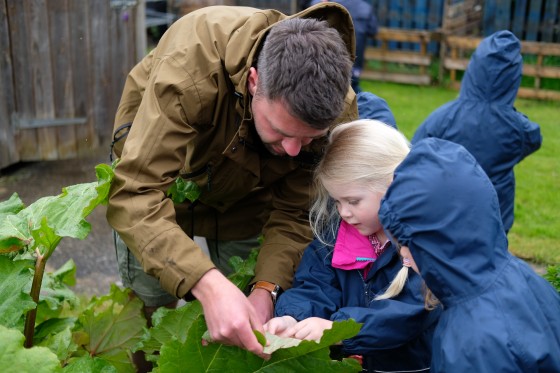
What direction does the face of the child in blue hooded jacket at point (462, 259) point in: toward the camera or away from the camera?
away from the camera

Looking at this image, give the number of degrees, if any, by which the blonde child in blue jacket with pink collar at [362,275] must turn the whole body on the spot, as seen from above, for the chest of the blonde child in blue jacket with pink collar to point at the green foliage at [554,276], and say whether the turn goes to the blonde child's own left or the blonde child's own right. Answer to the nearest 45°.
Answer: approximately 180°

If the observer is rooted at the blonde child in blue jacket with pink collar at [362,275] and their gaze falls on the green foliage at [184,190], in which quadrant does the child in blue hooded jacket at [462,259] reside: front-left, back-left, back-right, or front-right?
back-left

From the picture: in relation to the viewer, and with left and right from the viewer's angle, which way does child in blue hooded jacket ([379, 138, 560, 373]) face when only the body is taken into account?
facing away from the viewer and to the left of the viewer

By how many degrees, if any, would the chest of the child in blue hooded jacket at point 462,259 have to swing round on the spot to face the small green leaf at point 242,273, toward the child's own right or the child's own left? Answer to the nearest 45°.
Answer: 0° — they already face it

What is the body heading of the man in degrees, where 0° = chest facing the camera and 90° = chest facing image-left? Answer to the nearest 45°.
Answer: approximately 315°

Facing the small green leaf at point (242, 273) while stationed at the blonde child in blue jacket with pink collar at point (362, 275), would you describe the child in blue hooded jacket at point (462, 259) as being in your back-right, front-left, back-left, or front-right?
back-left

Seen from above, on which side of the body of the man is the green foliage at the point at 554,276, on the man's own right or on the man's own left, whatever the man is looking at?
on the man's own left

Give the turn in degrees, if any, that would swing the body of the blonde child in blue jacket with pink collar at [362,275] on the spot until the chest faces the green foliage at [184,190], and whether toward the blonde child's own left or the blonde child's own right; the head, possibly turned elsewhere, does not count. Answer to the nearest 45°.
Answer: approximately 90° to the blonde child's own right
